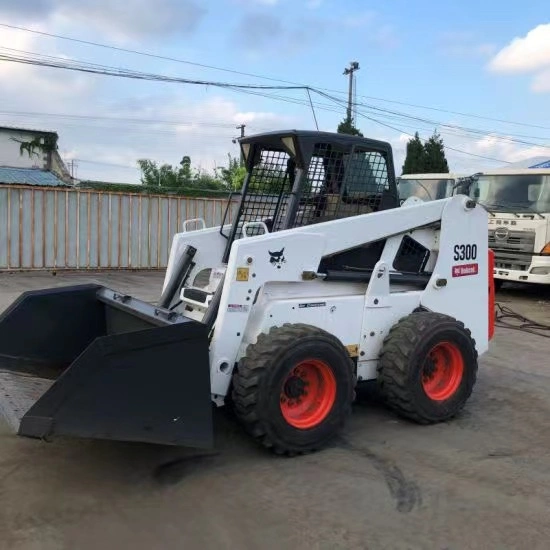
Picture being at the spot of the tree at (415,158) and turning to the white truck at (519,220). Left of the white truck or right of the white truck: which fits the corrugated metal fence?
right

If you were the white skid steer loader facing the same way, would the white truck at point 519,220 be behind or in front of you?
behind

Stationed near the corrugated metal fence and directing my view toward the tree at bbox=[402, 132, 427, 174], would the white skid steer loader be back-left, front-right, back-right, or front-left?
back-right

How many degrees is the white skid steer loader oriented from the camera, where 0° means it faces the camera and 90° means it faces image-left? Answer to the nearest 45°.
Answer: approximately 45°

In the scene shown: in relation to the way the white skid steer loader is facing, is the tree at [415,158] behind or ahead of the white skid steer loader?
behind

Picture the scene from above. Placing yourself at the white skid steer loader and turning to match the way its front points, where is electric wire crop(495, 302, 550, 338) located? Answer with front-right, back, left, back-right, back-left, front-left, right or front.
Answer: back

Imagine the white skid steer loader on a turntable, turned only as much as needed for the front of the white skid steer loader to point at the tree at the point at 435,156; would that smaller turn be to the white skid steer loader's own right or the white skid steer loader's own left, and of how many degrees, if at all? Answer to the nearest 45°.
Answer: approximately 135° to the white skid steer loader's own right

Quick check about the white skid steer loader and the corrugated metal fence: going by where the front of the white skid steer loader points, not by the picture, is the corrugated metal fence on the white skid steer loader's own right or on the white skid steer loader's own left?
on the white skid steer loader's own right
